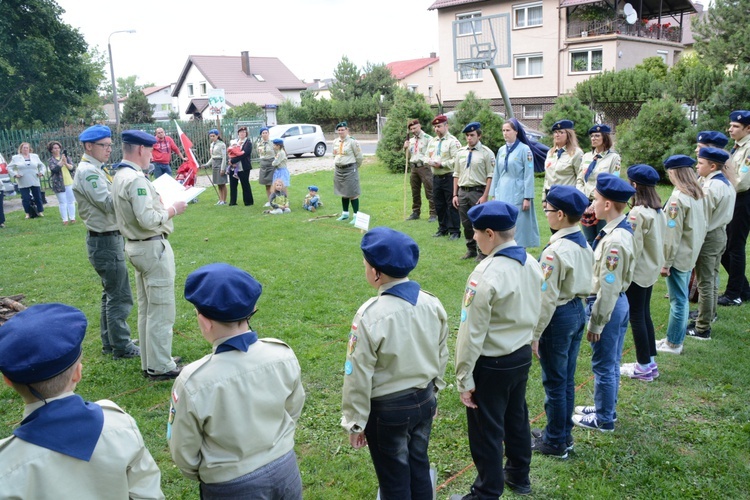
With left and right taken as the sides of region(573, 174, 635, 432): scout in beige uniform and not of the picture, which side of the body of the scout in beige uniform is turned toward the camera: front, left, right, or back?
left

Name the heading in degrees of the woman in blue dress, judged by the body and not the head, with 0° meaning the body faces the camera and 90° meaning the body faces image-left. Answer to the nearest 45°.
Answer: approximately 45°

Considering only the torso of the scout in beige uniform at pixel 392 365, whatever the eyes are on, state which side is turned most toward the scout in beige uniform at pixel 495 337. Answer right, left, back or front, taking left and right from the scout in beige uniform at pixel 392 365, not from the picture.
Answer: right

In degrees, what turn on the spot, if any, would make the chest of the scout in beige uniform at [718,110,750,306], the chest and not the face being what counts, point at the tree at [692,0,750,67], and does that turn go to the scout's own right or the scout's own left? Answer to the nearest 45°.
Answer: approximately 90° to the scout's own right

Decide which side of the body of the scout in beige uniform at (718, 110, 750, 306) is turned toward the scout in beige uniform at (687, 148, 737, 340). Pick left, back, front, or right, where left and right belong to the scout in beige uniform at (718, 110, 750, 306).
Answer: left

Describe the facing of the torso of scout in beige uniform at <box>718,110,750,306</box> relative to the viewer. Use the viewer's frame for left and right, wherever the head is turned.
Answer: facing to the left of the viewer

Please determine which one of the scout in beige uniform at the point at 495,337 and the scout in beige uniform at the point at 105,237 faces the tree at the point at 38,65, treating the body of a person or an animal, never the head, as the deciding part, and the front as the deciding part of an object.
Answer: the scout in beige uniform at the point at 495,337

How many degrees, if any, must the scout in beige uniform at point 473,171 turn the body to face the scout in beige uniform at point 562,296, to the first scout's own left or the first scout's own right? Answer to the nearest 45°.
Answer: approximately 45° to the first scout's own left

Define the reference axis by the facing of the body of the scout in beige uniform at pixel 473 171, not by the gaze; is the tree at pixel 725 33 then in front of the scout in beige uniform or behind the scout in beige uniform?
behind

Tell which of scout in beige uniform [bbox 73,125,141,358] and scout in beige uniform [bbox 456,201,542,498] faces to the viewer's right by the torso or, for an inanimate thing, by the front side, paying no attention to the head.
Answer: scout in beige uniform [bbox 73,125,141,358]

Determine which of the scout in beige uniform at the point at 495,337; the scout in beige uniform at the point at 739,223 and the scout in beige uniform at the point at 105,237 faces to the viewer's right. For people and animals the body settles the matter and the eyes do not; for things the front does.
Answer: the scout in beige uniform at the point at 105,237

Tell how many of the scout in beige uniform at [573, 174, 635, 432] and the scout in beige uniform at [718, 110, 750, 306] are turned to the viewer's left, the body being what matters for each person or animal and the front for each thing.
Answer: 2

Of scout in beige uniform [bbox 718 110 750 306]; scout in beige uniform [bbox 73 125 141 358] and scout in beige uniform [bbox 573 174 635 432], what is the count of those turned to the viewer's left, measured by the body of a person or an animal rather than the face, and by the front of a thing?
2
